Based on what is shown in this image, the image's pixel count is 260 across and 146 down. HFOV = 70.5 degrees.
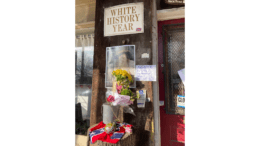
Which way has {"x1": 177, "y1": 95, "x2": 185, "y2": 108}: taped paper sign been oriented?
toward the camera

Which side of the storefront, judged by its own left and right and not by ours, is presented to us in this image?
front

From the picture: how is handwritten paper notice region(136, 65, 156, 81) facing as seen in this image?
toward the camera
